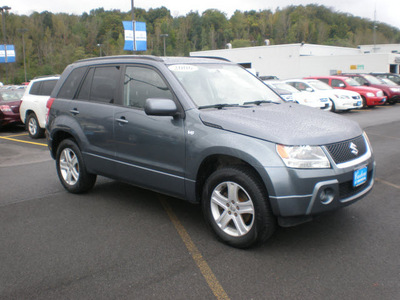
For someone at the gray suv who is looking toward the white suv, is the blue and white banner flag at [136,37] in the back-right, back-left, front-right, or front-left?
front-right

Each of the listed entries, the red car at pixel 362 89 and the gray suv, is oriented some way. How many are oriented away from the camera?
0

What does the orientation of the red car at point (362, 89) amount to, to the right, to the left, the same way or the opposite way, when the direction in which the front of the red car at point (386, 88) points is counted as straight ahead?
the same way

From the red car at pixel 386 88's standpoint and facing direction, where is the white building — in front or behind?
behind

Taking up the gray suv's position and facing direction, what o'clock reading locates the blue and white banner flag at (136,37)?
The blue and white banner flag is roughly at 7 o'clock from the gray suv.
